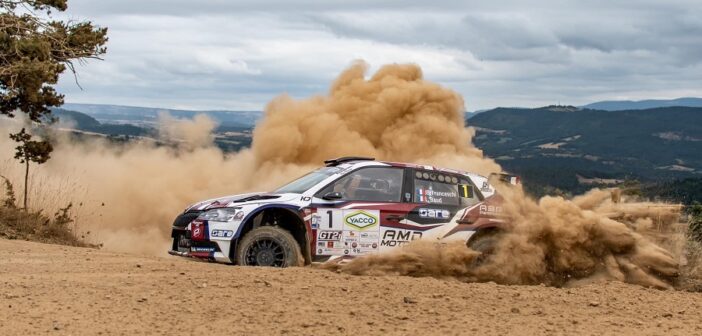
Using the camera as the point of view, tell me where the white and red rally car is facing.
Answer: facing to the left of the viewer
